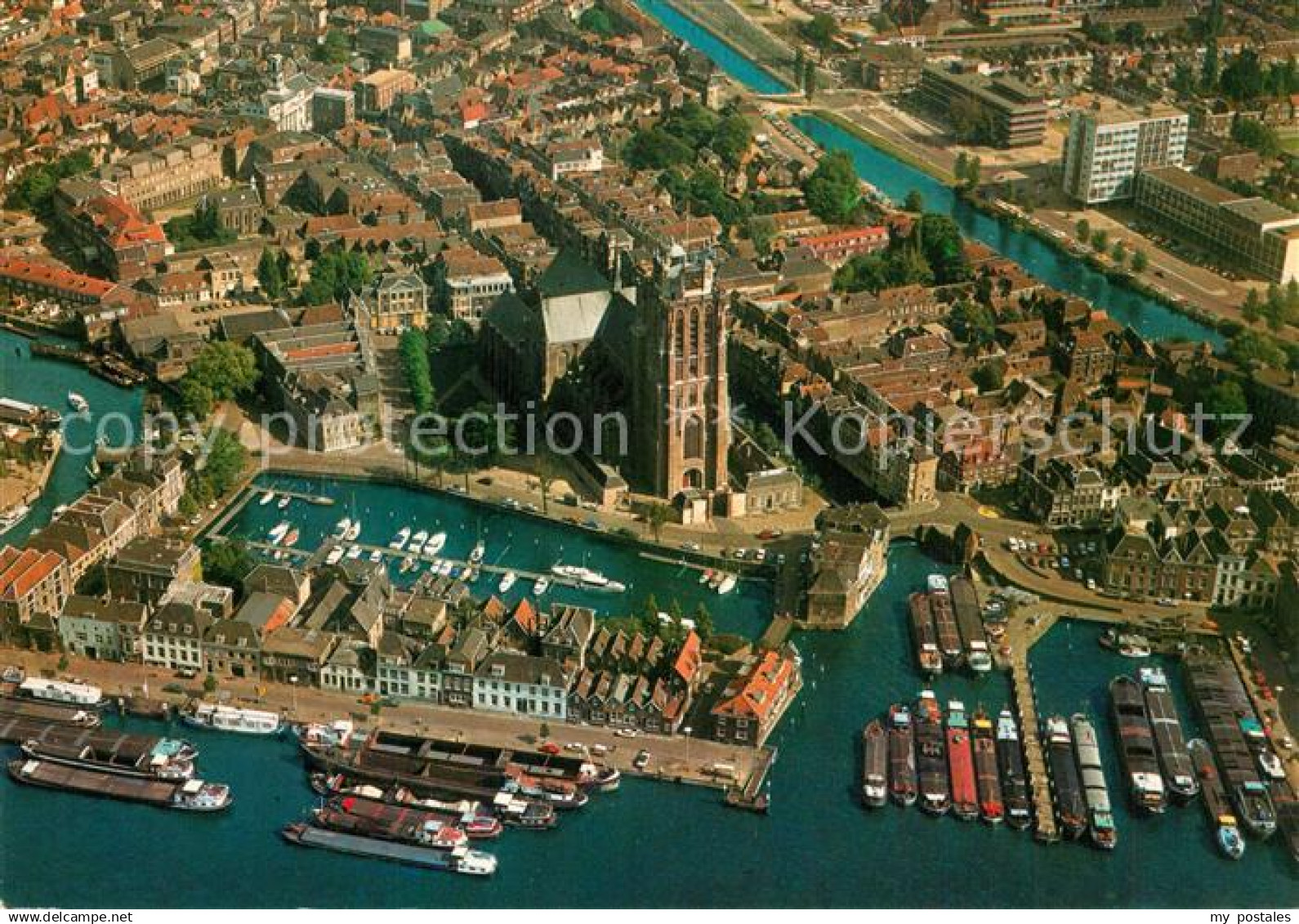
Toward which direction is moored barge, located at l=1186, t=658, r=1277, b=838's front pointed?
away from the camera

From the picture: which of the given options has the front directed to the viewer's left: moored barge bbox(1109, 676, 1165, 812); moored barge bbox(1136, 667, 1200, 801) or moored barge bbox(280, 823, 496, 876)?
moored barge bbox(280, 823, 496, 876)

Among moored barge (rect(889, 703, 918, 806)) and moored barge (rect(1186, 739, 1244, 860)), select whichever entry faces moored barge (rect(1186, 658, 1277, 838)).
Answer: moored barge (rect(1186, 739, 1244, 860))

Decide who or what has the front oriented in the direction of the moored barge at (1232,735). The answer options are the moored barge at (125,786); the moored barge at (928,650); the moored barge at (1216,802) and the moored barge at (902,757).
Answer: the moored barge at (1216,802)

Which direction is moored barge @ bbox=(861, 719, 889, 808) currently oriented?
away from the camera

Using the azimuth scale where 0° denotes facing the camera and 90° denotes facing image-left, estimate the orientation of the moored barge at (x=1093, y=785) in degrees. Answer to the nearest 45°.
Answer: approximately 180°

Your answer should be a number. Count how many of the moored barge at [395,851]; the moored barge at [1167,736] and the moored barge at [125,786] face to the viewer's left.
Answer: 2

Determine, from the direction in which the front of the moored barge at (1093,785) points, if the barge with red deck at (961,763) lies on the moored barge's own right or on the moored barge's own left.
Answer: on the moored barge's own left

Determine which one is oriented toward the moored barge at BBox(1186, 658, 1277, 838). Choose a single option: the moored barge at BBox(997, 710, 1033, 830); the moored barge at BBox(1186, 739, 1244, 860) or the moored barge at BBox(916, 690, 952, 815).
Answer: the moored barge at BBox(1186, 739, 1244, 860)

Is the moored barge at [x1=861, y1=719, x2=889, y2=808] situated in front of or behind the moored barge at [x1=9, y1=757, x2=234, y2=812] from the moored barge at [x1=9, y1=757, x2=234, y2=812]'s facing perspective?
behind
